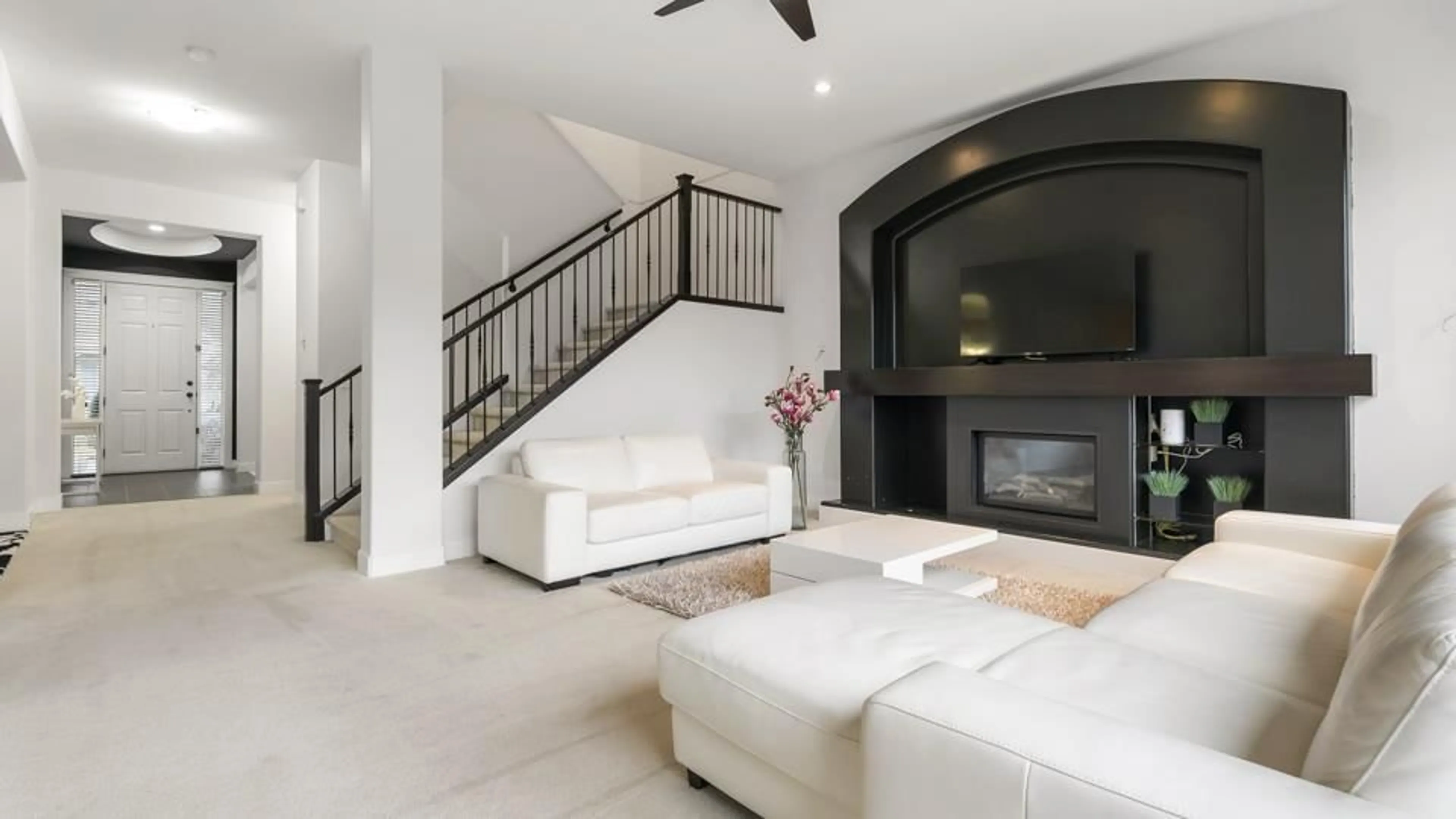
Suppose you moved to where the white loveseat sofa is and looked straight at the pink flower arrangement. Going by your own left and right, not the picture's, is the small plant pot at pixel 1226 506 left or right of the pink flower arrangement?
right

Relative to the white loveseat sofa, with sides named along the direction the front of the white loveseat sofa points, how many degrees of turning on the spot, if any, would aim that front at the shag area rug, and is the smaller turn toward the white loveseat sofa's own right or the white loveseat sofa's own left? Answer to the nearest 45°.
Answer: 0° — it already faces it

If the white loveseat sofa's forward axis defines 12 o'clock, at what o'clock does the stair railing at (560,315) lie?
The stair railing is roughly at 5 o'clock from the white loveseat sofa.

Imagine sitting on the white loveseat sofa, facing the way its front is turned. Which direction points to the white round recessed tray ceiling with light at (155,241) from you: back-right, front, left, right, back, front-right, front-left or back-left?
back

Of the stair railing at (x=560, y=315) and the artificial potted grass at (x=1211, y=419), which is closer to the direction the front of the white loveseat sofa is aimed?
the artificial potted grass

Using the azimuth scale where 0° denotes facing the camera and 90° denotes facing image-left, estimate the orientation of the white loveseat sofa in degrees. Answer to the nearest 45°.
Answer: approximately 315°

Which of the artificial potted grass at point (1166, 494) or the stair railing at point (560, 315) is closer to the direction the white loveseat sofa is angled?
the artificial potted grass

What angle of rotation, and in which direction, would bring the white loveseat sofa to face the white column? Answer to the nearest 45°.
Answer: approximately 135° to its right
